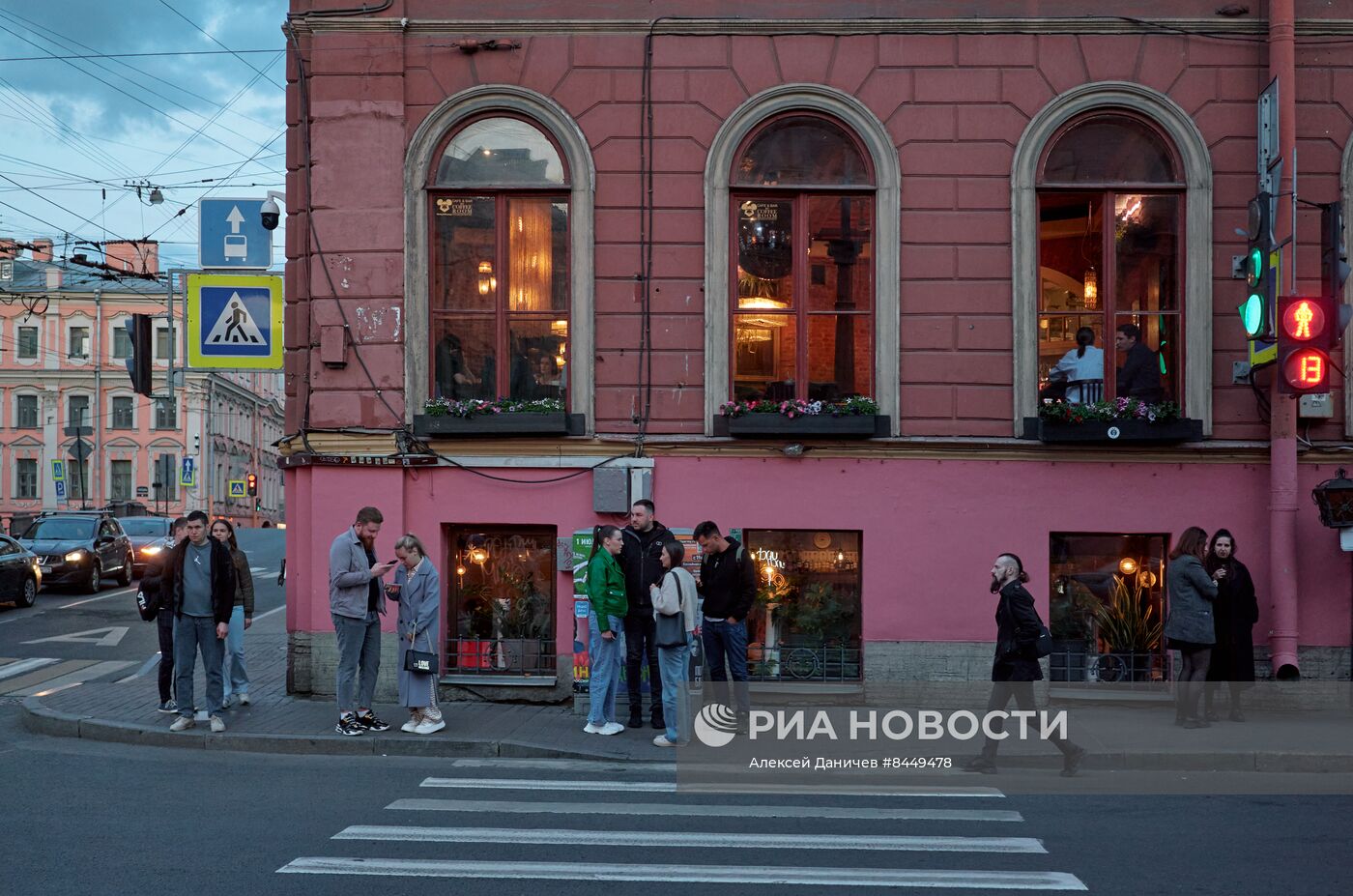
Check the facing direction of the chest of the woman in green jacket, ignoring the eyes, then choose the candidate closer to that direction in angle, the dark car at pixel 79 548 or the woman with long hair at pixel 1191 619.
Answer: the woman with long hair

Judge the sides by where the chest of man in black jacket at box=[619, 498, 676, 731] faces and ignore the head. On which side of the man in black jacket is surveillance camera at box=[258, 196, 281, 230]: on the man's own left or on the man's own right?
on the man's own right

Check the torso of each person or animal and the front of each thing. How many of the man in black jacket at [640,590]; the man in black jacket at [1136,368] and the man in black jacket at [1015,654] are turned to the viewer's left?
2

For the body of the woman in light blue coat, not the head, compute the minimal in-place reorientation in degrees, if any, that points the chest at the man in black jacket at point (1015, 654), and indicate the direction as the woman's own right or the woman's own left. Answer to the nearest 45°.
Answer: approximately 90° to the woman's own left

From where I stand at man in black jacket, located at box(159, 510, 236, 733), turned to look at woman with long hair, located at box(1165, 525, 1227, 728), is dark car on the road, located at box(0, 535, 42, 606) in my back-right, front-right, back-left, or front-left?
back-left

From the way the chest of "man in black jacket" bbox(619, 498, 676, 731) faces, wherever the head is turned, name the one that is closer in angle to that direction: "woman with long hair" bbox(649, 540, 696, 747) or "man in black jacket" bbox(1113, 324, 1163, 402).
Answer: the woman with long hair

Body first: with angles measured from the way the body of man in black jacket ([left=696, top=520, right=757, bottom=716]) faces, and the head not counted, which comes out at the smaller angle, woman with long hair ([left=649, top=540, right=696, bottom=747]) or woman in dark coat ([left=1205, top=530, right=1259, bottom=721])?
the woman with long hair
